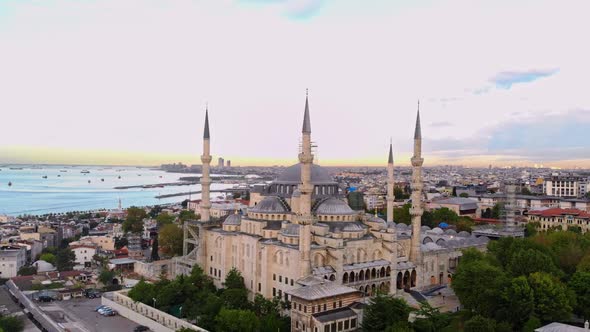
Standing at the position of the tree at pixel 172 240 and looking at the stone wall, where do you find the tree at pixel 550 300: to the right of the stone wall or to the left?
left
